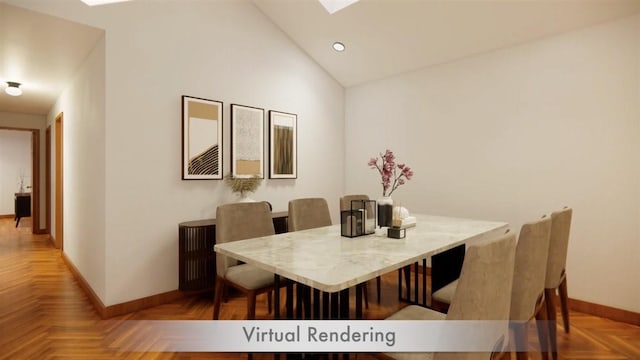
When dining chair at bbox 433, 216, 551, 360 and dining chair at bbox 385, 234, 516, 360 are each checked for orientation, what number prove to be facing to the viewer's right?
0

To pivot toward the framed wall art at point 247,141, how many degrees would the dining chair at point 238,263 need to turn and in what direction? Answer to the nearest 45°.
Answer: approximately 135° to its left

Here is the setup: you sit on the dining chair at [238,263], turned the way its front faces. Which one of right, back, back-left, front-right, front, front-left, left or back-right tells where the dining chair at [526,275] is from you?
front

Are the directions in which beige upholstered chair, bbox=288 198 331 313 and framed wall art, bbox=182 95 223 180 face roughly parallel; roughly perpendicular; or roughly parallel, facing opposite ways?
roughly parallel

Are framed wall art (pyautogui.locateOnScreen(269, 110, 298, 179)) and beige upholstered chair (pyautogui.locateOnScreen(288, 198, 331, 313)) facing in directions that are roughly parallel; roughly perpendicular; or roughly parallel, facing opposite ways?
roughly parallel

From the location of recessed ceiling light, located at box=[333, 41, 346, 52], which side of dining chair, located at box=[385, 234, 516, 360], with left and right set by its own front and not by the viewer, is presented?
front

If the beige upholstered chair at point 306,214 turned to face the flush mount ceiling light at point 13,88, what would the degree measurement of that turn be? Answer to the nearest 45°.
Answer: approximately 135° to its right

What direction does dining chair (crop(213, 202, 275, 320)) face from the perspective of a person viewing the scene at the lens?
facing the viewer and to the right of the viewer

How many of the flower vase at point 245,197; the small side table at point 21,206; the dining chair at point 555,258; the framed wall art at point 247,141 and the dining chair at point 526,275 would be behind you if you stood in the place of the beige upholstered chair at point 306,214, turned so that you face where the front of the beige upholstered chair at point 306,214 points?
3

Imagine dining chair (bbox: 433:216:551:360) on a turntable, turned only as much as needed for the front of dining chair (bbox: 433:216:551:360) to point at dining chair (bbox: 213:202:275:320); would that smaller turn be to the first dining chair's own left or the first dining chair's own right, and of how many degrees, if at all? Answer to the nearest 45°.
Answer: approximately 45° to the first dining chair's own left

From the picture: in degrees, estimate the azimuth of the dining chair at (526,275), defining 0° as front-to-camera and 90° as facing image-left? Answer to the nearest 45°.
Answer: approximately 135°

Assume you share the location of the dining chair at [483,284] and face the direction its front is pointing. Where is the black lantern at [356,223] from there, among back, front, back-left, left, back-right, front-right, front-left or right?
front

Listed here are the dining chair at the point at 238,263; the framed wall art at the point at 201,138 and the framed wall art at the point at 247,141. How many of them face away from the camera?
0

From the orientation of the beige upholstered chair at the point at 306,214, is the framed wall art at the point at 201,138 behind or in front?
behind

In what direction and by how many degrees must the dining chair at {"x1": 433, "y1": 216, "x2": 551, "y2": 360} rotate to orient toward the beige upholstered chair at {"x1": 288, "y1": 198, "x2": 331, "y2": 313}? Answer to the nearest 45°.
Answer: approximately 45° to its left

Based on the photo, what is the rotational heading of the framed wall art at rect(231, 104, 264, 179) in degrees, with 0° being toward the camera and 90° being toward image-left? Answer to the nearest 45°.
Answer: approximately 315°

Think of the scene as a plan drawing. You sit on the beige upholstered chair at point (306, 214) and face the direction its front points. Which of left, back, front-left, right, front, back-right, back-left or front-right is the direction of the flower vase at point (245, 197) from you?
back
